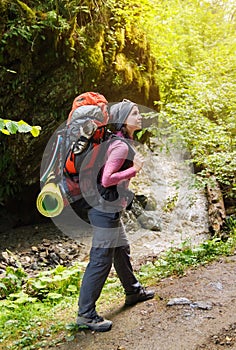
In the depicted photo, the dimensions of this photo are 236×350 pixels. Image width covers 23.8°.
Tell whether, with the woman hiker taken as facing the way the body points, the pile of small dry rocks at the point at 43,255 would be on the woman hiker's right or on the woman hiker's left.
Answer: on the woman hiker's left

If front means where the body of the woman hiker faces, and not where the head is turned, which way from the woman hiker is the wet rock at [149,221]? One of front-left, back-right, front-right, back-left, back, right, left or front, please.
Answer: left

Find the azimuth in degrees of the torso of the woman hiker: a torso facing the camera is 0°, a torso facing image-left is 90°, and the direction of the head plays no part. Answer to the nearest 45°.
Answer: approximately 270°
